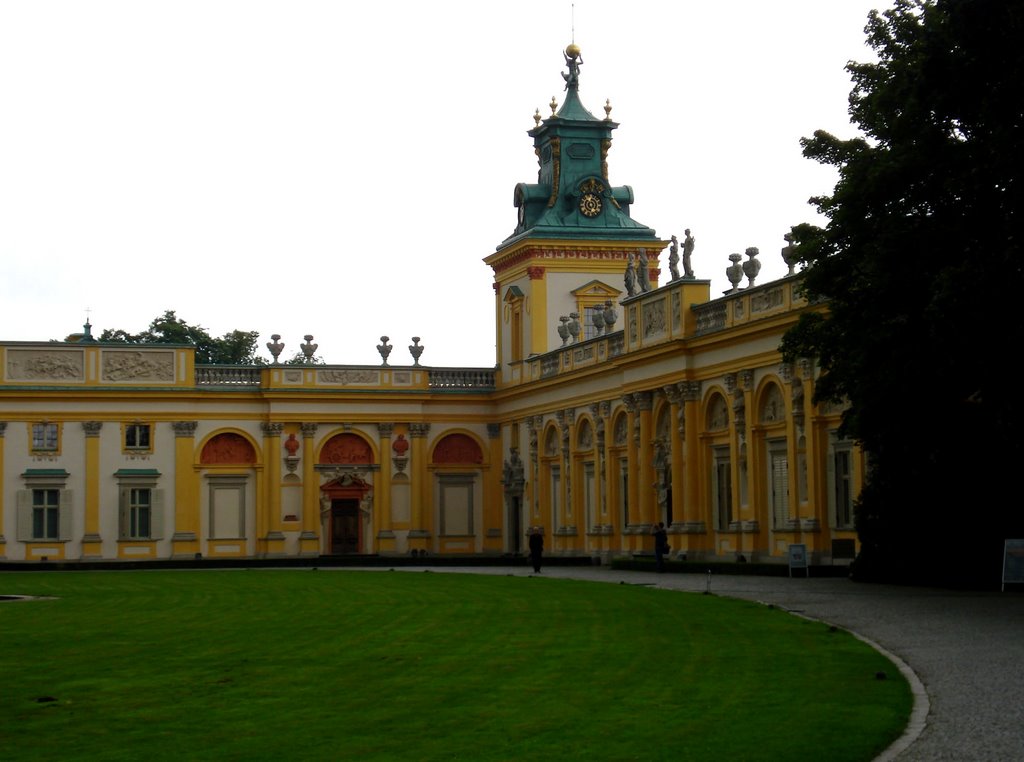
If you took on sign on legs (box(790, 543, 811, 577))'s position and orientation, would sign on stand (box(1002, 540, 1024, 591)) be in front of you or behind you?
in front

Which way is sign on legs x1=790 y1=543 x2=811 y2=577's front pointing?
toward the camera
